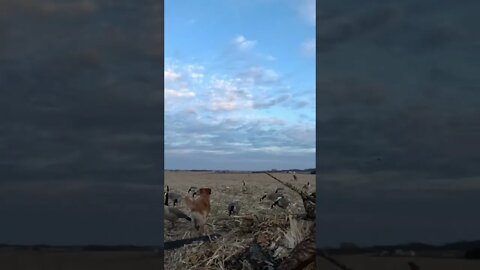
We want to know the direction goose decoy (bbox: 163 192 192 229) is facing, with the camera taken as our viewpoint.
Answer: facing to the left of the viewer

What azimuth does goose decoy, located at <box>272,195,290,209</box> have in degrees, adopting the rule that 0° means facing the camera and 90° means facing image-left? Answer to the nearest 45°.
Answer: approximately 90°

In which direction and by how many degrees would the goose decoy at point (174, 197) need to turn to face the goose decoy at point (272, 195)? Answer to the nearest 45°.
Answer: approximately 180°

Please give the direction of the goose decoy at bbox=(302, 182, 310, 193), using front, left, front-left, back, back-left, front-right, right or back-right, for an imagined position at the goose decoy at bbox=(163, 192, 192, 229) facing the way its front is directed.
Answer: back

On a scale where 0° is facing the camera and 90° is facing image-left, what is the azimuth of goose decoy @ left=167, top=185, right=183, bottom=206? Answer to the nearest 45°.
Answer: approximately 90°
